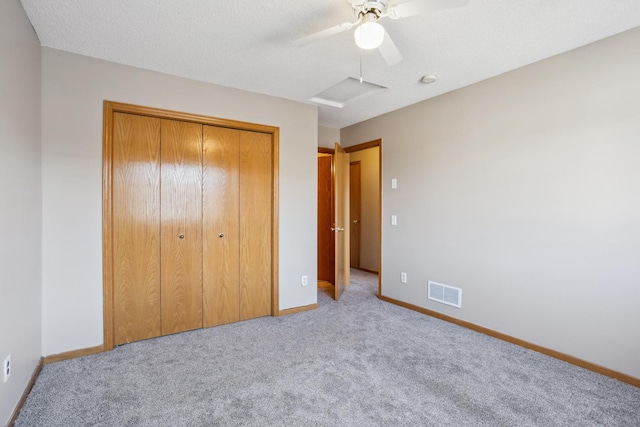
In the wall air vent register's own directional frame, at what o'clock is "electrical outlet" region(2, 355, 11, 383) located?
The electrical outlet is roughly at 12 o'clock from the wall air vent register.

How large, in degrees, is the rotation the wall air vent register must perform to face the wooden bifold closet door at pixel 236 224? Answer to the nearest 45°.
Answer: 0° — it already faces it

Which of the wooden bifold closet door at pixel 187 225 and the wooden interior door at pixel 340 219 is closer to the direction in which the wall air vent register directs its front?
the wooden bifold closet door

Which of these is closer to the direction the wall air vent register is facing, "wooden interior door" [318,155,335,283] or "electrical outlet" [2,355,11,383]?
the electrical outlet

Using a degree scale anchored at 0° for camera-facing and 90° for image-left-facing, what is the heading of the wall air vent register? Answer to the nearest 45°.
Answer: approximately 45°

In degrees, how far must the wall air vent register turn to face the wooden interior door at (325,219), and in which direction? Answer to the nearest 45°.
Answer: approximately 90° to its right

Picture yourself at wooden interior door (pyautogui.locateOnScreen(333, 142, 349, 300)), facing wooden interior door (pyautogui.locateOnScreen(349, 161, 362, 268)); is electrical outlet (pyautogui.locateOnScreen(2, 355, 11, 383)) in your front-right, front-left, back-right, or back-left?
back-left

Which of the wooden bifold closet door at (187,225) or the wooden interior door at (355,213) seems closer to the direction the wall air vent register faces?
the wooden bifold closet door
